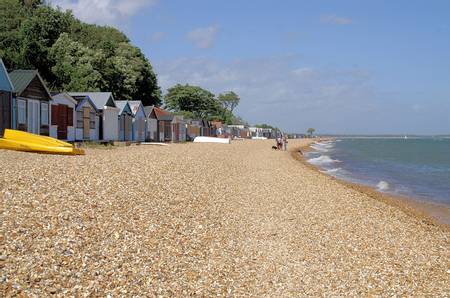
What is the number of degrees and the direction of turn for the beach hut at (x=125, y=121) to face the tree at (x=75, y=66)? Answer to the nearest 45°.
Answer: approximately 180°

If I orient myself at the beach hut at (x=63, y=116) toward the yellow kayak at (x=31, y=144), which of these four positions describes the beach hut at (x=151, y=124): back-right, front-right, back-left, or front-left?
back-left

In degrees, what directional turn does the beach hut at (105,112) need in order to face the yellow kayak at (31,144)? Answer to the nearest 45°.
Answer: approximately 45° to its right

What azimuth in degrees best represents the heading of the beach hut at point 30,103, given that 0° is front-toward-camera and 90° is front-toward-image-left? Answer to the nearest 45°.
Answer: approximately 315°

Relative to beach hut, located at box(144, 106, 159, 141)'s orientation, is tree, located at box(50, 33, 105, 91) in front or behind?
behind

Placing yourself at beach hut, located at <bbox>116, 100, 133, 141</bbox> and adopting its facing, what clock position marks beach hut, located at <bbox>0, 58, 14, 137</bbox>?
beach hut, located at <bbox>0, 58, 14, 137</bbox> is roughly at 2 o'clock from beach hut, located at <bbox>116, 100, 133, 141</bbox>.

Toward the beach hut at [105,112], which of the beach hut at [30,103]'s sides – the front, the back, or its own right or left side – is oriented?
left

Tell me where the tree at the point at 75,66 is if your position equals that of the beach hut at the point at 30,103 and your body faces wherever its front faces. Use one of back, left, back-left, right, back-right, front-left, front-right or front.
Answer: back-left

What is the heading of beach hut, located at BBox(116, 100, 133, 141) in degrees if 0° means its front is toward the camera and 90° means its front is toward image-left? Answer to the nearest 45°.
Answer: approximately 315°
